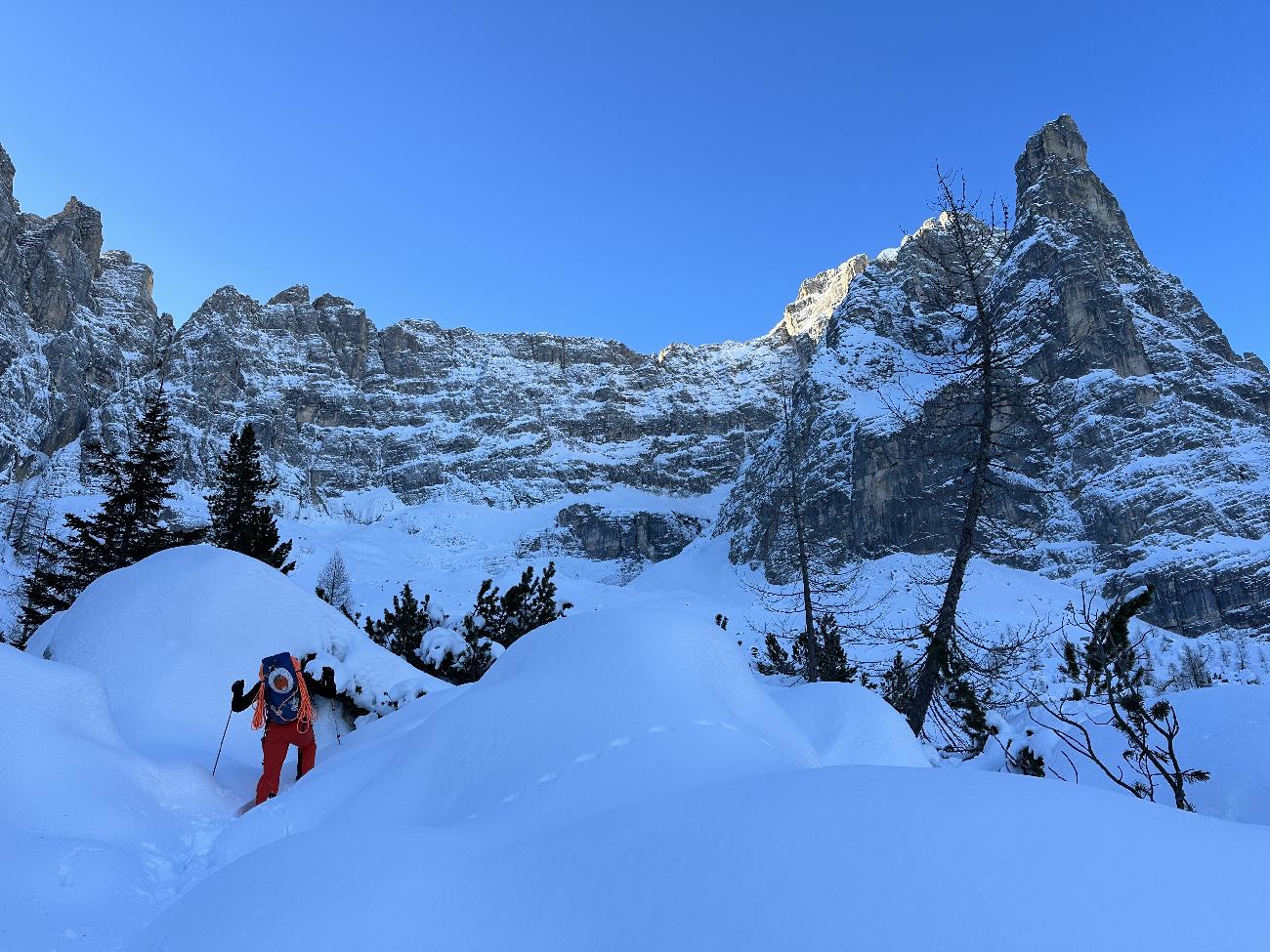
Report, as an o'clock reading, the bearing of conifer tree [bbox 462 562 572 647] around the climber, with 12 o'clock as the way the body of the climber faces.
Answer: The conifer tree is roughly at 1 o'clock from the climber.

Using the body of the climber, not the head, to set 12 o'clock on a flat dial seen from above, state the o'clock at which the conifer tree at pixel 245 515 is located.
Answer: The conifer tree is roughly at 12 o'clock from the climber.

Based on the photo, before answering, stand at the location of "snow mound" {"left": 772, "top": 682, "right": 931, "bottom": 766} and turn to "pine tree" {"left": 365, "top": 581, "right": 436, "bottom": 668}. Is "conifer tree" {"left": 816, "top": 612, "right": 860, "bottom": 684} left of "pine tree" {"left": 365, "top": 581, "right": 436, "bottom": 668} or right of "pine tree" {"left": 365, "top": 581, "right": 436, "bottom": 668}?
right

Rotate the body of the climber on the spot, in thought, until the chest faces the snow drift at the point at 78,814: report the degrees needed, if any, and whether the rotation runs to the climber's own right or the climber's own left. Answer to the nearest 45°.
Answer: approximately 135° to the climber's own left

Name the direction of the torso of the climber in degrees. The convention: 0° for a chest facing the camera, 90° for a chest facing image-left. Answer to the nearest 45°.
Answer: approximately 180°

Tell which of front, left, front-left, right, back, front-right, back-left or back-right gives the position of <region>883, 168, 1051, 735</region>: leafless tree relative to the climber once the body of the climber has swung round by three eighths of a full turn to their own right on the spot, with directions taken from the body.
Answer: front-left

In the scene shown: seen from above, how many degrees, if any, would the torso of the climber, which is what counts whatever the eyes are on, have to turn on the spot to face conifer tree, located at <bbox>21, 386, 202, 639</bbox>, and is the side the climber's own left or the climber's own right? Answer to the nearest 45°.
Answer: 0° — they already face it

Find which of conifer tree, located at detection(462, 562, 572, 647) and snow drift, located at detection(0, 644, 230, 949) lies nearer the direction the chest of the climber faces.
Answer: the conifer tree
